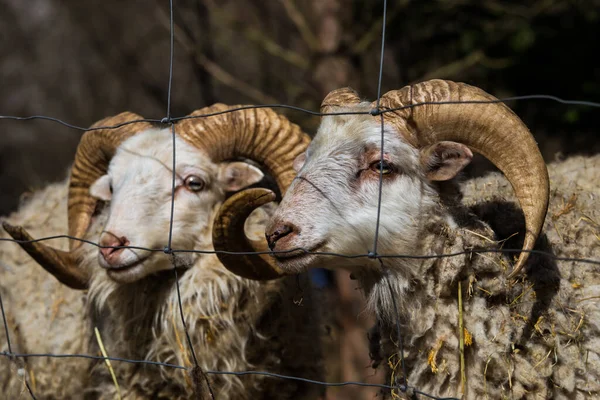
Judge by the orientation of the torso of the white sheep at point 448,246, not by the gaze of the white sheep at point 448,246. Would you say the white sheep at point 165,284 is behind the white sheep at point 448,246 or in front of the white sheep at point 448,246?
in front

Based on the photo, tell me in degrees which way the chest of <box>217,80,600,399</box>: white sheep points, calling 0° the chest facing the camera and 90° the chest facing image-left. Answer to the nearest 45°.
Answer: approximately 90°
